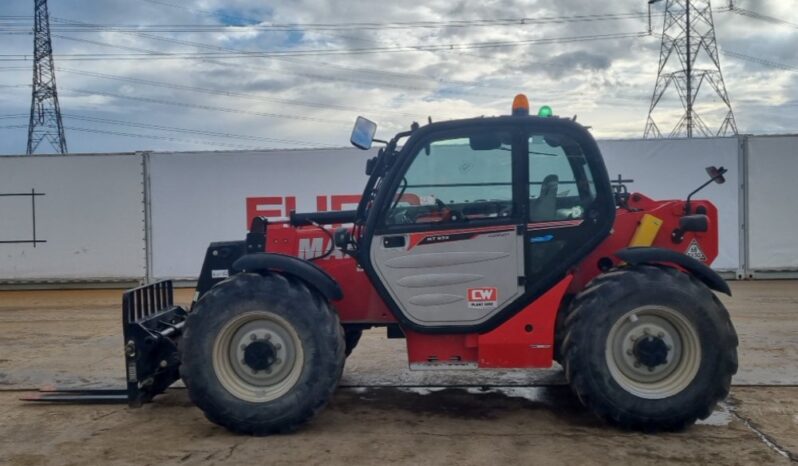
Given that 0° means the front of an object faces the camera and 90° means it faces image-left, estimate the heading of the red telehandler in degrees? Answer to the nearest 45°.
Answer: approximately 90°
